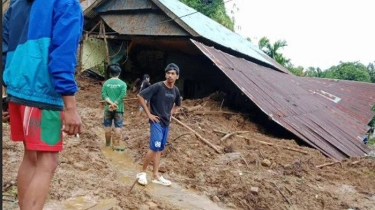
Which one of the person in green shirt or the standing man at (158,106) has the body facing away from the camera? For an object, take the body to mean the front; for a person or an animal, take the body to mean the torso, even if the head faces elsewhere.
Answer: the person in green shirt

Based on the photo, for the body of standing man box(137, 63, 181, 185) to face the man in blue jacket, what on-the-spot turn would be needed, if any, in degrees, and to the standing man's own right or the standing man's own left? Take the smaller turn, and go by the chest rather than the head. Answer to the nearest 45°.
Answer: approximately 45° to the standing man's own right

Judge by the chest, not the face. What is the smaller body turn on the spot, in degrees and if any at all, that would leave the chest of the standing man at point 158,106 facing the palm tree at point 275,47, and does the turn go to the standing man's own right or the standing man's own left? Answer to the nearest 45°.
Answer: approximately 135° to the standing man's own left

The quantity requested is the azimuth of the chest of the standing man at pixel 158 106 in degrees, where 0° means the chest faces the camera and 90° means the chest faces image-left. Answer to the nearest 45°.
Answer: approximately 315°

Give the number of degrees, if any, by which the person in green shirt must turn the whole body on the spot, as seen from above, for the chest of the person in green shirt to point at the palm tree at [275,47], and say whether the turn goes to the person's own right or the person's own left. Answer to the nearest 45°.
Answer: approximately 45° to the person's own right

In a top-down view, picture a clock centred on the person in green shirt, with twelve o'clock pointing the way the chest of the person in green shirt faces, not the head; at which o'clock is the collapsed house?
The collapsed house is roughly at 1 o'clock from the person in green shirt.

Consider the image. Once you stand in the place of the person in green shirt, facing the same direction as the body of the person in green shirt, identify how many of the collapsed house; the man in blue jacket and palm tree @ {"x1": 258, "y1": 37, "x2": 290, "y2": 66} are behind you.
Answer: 1
